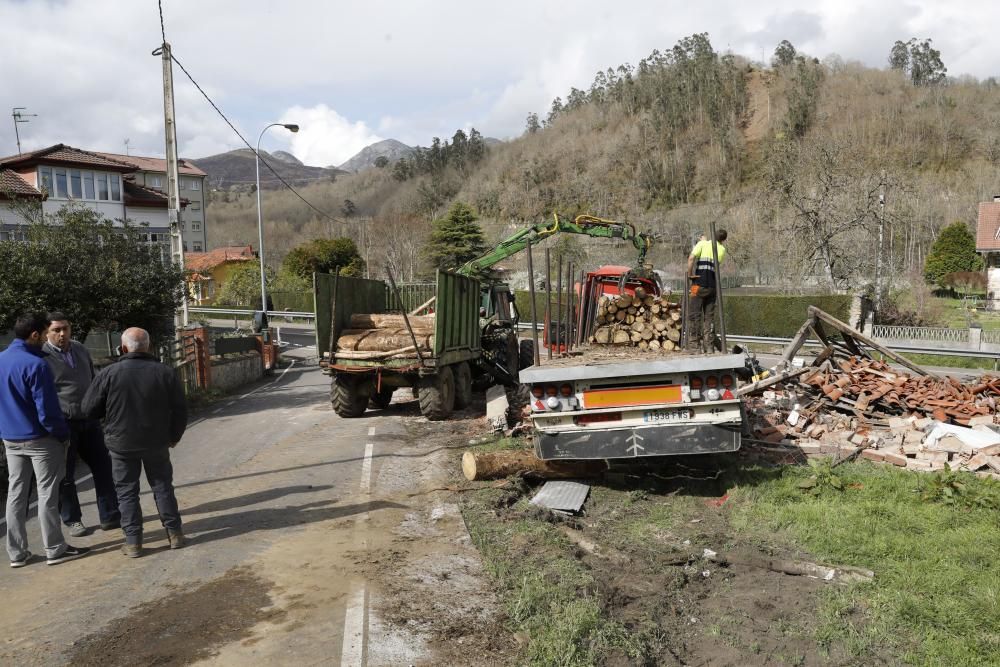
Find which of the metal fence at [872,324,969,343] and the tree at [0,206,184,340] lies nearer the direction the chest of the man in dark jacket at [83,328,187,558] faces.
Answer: the tree

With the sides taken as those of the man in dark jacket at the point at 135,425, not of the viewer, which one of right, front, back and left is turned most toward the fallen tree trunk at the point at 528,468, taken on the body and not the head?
right

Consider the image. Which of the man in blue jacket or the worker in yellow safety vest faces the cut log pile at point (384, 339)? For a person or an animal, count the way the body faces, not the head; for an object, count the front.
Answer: the man in blue jacket

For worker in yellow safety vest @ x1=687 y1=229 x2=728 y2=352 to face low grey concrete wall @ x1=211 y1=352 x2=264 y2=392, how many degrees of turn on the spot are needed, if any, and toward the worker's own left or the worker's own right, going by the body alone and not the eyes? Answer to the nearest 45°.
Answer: approximately 90° to the worker's own left

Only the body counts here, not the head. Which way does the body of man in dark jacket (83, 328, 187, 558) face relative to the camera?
away from the camera

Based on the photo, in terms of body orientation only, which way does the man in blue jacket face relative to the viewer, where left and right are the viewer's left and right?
facing away from the viewer and to the right of the viewer

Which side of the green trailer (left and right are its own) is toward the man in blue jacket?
back

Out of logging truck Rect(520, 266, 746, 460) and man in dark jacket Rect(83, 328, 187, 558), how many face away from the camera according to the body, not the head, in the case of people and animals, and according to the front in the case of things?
2

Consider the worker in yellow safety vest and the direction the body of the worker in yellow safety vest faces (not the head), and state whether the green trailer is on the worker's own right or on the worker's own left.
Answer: on the worker's own left

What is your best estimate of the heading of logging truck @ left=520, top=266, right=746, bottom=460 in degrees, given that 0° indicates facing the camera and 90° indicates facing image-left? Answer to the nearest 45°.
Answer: approximately 180°
